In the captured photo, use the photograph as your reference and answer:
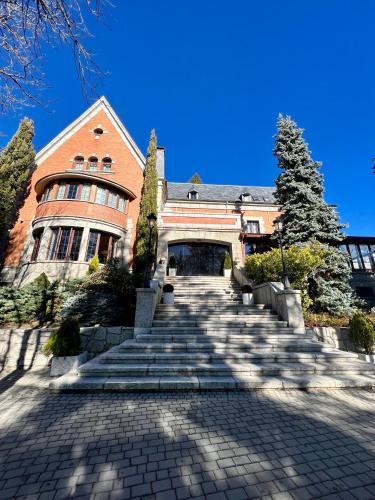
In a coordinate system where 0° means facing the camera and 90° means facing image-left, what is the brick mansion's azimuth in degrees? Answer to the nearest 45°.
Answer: approximately 0°

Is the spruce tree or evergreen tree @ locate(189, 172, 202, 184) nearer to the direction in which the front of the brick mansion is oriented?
the spruce tree

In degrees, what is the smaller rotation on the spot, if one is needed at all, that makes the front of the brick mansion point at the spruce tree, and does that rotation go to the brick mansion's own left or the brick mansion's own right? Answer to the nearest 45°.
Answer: approximately 90° to the brick mansion's own left

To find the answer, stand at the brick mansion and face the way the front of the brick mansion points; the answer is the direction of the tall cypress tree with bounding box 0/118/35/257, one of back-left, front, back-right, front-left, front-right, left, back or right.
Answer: right
